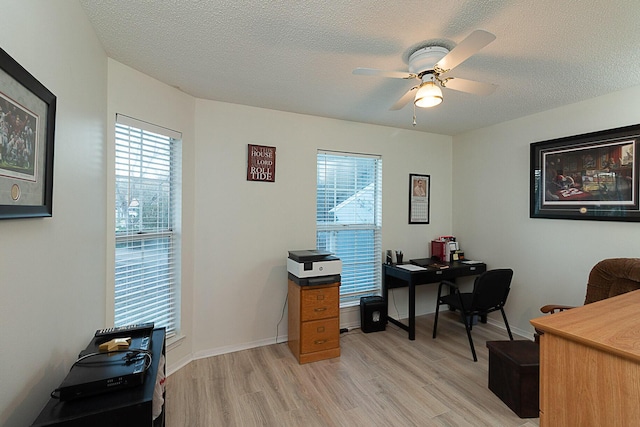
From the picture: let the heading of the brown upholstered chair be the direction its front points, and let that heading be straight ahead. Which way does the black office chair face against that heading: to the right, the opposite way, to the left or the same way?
to the right

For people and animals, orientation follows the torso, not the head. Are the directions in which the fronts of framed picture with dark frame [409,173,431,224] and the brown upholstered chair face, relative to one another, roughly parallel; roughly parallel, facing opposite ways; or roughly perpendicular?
roughly perpendicular

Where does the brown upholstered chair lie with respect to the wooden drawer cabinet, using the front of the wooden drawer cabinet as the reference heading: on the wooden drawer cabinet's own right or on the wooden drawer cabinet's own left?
on the wooden drawer cabinet's own left

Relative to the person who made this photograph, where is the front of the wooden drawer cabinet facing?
facing the viewer

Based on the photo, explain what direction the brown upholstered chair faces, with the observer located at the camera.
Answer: facing the viewer and to the left of the viewer

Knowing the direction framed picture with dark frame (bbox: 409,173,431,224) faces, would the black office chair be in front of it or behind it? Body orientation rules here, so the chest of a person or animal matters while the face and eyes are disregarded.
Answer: in front

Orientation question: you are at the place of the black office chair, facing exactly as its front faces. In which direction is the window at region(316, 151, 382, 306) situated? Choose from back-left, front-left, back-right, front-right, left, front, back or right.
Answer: front-left

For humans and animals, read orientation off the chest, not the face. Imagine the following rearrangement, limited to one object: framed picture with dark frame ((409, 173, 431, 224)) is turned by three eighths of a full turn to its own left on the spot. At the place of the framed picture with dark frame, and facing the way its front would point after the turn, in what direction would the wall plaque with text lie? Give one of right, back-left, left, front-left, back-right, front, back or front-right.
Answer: back

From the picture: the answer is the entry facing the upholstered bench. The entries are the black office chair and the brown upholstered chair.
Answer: the brown upholstered chair

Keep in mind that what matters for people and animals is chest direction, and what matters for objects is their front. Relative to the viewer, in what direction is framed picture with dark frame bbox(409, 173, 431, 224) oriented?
toward the camera

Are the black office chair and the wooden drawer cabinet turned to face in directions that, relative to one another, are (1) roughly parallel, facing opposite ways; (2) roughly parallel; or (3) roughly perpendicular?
roughly parallel, facing opposite ways

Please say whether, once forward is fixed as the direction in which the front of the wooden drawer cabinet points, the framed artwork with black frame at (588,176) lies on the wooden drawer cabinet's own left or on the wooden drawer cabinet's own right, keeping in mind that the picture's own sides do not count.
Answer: on the wooden drawer cabinet's own left

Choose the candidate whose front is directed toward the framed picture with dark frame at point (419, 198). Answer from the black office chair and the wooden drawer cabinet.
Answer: the black office chair

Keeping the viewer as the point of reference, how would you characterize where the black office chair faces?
facing away from the viewer and to the left of the viewer

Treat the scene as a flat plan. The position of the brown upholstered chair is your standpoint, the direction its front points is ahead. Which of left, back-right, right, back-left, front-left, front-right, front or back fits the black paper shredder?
front-right

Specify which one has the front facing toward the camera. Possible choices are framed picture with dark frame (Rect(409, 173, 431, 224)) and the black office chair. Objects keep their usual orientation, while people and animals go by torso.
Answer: the framed picture with dark frame

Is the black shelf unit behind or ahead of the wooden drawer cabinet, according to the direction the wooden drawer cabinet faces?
ahead
